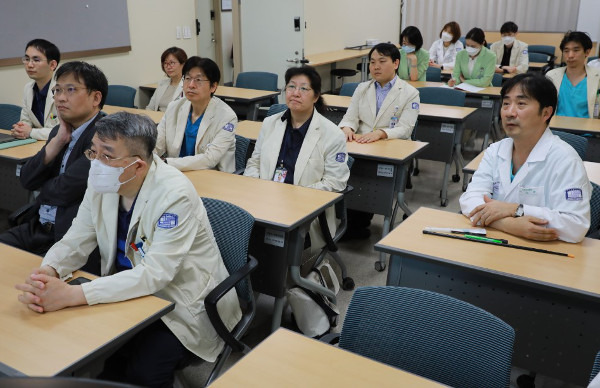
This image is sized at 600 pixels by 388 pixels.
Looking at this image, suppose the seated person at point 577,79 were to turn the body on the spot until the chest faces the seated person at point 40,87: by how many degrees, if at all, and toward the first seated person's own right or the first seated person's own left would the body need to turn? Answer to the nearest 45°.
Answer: approximately 45° to the first seated person's own right

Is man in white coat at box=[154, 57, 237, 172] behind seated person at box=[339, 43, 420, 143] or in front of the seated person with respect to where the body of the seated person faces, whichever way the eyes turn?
in front

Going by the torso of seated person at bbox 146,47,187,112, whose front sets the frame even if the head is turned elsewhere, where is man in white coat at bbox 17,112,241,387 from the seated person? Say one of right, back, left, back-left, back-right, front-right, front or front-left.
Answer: front-left

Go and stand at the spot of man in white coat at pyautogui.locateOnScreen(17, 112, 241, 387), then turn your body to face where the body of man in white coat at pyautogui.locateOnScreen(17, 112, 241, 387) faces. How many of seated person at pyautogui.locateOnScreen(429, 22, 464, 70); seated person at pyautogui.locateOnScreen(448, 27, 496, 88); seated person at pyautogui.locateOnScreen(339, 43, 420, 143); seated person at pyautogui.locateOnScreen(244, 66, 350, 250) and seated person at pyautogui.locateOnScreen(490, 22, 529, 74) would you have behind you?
5

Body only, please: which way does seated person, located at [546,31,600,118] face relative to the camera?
toward the camera

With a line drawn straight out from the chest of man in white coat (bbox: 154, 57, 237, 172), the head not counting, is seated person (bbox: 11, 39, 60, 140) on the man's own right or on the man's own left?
on the man's own right

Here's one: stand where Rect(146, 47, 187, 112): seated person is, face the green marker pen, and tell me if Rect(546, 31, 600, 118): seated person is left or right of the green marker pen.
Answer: left

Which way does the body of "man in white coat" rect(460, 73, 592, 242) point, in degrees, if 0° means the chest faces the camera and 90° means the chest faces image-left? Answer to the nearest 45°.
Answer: approximately 45°

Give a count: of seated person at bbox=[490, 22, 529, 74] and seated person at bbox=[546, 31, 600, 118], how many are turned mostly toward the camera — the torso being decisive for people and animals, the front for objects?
2

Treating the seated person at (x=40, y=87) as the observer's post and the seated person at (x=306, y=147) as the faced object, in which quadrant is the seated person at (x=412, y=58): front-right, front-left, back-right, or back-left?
front-left
